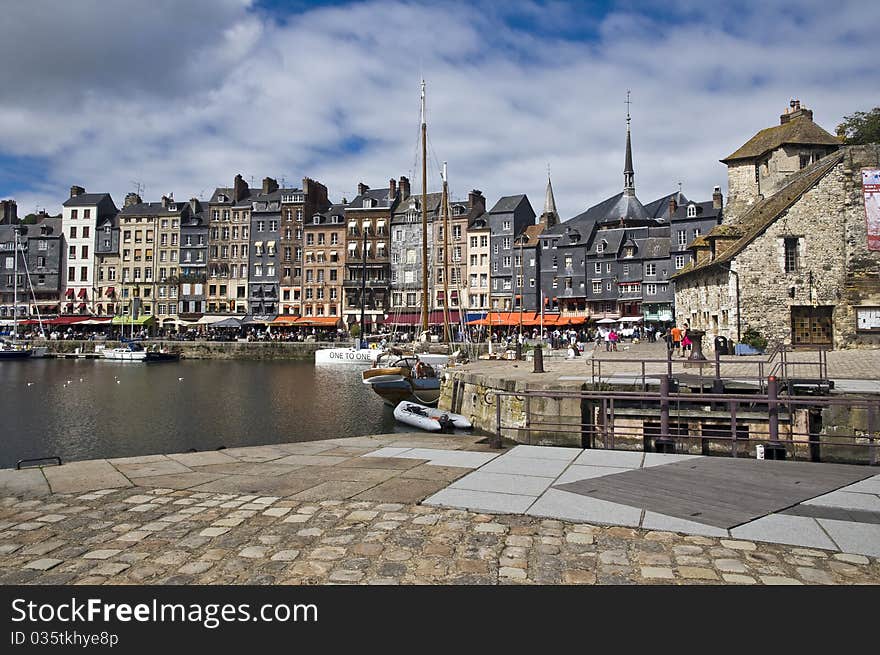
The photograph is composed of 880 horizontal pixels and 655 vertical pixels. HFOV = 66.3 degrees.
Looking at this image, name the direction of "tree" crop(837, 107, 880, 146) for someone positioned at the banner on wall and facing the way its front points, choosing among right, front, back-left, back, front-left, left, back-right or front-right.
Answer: back

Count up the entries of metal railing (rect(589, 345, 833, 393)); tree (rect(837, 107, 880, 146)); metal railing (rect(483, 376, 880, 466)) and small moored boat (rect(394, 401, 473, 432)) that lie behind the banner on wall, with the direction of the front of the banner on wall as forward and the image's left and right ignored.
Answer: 1

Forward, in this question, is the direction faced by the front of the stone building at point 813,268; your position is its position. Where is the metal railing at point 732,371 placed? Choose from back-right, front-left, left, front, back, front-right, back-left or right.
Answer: front

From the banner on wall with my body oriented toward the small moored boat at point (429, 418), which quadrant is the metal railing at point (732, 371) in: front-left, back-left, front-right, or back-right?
front-left

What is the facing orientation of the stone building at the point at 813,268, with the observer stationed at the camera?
facing the viewer

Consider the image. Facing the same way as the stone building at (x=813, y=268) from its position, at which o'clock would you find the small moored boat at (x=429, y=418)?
The small moored boat is roughly at 1 o'clock from the stone building.

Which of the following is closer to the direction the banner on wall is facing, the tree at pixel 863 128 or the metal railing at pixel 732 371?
the metal railing

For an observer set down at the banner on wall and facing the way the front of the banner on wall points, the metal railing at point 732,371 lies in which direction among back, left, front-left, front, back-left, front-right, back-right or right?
front

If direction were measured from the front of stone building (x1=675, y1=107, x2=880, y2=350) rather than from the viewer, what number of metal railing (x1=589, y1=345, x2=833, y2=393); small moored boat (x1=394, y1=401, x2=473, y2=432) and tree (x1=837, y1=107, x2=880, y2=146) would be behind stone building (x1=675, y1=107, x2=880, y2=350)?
1

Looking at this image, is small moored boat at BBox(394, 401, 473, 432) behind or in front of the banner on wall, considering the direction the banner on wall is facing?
in front

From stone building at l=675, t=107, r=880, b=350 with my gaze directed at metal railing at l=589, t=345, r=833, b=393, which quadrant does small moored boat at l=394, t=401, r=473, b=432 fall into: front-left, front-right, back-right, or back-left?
front-right

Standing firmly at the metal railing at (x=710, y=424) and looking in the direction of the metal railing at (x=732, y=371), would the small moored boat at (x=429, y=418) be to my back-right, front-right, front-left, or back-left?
front-left

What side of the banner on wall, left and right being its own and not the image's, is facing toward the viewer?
front

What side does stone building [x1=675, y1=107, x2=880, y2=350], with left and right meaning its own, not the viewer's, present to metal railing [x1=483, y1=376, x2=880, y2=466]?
front

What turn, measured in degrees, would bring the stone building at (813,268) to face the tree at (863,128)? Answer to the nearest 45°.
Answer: approximately 180°
